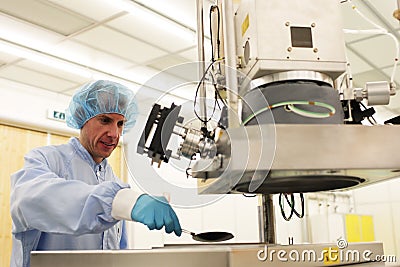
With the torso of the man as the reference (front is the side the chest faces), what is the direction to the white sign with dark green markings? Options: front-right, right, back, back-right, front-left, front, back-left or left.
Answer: back-left

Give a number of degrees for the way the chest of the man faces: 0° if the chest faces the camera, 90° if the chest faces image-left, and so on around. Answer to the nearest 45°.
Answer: approximately 315°

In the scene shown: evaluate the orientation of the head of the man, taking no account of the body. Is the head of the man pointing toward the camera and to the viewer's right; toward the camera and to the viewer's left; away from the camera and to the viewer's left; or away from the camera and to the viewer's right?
toward the camera and to the viewer's right
